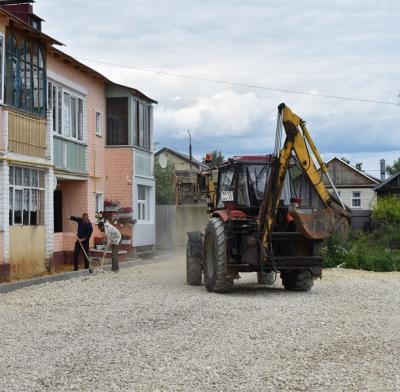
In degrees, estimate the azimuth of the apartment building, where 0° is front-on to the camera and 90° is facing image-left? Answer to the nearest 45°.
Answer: approximately 315°

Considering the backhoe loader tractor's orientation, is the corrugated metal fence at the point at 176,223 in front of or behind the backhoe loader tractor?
in front

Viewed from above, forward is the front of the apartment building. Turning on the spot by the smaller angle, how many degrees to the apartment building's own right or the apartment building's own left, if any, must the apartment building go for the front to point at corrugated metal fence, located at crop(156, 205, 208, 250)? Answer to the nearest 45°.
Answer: approximately 90° to the apartment building's own left

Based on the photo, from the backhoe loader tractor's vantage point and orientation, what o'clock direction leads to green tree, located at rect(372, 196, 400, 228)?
The green tree is roughly at 2 o'clock from the backhoe loader tractor.

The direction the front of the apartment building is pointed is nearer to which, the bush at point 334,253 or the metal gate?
the bush

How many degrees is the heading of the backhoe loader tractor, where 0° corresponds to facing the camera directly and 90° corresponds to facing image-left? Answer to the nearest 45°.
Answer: approximately 135°

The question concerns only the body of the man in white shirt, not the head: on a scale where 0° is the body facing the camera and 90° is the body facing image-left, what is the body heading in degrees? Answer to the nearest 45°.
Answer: approximately 90°

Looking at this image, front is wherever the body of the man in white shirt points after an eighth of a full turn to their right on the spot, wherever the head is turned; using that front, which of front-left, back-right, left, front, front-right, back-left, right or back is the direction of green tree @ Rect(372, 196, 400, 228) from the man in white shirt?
right

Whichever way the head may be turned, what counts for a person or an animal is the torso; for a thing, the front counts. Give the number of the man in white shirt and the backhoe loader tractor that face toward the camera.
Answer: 0
